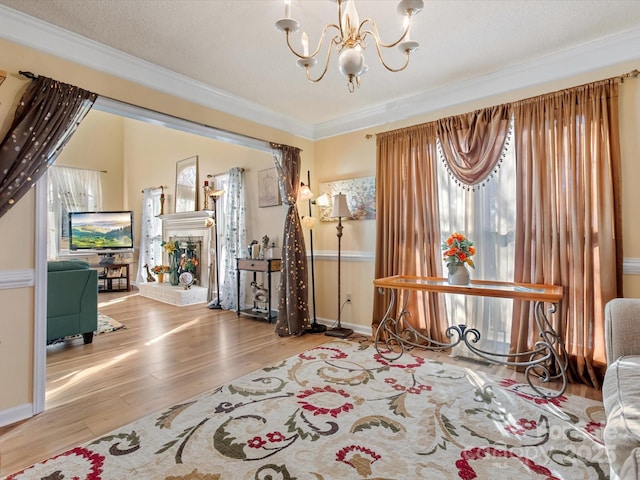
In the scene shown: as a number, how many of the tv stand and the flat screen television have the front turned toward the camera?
2

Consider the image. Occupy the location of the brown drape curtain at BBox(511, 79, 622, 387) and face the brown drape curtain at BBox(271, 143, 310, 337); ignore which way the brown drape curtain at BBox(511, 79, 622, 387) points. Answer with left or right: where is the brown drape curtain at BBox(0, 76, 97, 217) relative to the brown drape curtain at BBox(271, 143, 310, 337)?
left

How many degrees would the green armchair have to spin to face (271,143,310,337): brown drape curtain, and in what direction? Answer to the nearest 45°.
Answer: approximately 135° to its right

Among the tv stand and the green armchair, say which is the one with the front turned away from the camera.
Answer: the green armchair

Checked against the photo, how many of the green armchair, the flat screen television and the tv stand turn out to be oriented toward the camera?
2

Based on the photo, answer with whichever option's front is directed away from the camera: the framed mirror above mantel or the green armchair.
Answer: the green armchair

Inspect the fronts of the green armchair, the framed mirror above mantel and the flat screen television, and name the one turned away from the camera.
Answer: the green armchair

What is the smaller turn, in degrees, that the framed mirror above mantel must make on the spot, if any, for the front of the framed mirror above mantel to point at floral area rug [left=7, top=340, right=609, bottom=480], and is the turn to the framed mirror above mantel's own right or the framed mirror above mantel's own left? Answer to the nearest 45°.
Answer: approximately 45° to the framed mirror above mantel's own left

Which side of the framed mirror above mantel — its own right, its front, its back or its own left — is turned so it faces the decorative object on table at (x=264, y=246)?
left

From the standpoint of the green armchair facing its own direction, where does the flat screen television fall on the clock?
The flat screen television is roughly at 12 o'clock from the green armchair.

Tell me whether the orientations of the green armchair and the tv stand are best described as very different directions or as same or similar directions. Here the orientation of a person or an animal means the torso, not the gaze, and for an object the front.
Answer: very different directions

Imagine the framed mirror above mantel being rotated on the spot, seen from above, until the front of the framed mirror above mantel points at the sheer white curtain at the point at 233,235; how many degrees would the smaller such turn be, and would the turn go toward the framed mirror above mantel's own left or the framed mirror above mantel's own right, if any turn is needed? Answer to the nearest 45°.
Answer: approximately 90° to the framed mirror above mantel's own left
